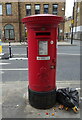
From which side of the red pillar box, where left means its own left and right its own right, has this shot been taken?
front
